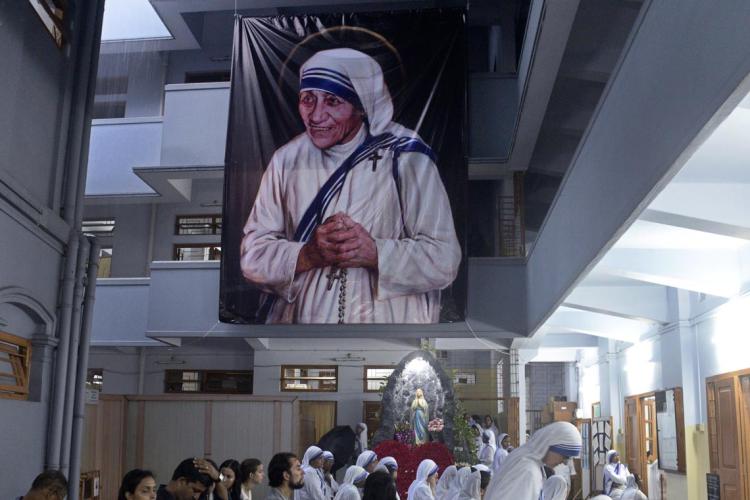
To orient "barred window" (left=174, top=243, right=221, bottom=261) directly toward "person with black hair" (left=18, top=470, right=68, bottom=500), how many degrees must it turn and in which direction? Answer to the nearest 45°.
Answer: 0° — it already faces them

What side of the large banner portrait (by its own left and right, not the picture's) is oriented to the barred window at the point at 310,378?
back

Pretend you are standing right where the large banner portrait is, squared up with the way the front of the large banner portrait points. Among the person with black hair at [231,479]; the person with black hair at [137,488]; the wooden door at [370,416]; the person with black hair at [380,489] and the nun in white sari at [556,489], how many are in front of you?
4

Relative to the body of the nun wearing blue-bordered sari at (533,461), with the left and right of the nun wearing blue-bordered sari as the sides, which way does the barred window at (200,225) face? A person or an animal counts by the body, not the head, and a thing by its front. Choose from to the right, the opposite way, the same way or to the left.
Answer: to the right

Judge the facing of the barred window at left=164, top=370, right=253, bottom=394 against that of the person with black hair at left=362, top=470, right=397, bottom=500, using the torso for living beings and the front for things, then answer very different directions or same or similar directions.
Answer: very different directions

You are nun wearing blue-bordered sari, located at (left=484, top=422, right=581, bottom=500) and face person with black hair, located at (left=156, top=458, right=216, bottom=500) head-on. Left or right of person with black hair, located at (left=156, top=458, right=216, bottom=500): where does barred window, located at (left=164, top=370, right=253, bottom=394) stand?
right

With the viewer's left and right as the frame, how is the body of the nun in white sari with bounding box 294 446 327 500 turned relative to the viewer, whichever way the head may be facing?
facing to the right of the viewer

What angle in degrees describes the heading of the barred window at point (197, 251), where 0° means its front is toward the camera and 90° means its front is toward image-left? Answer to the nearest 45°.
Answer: approximately 0°
